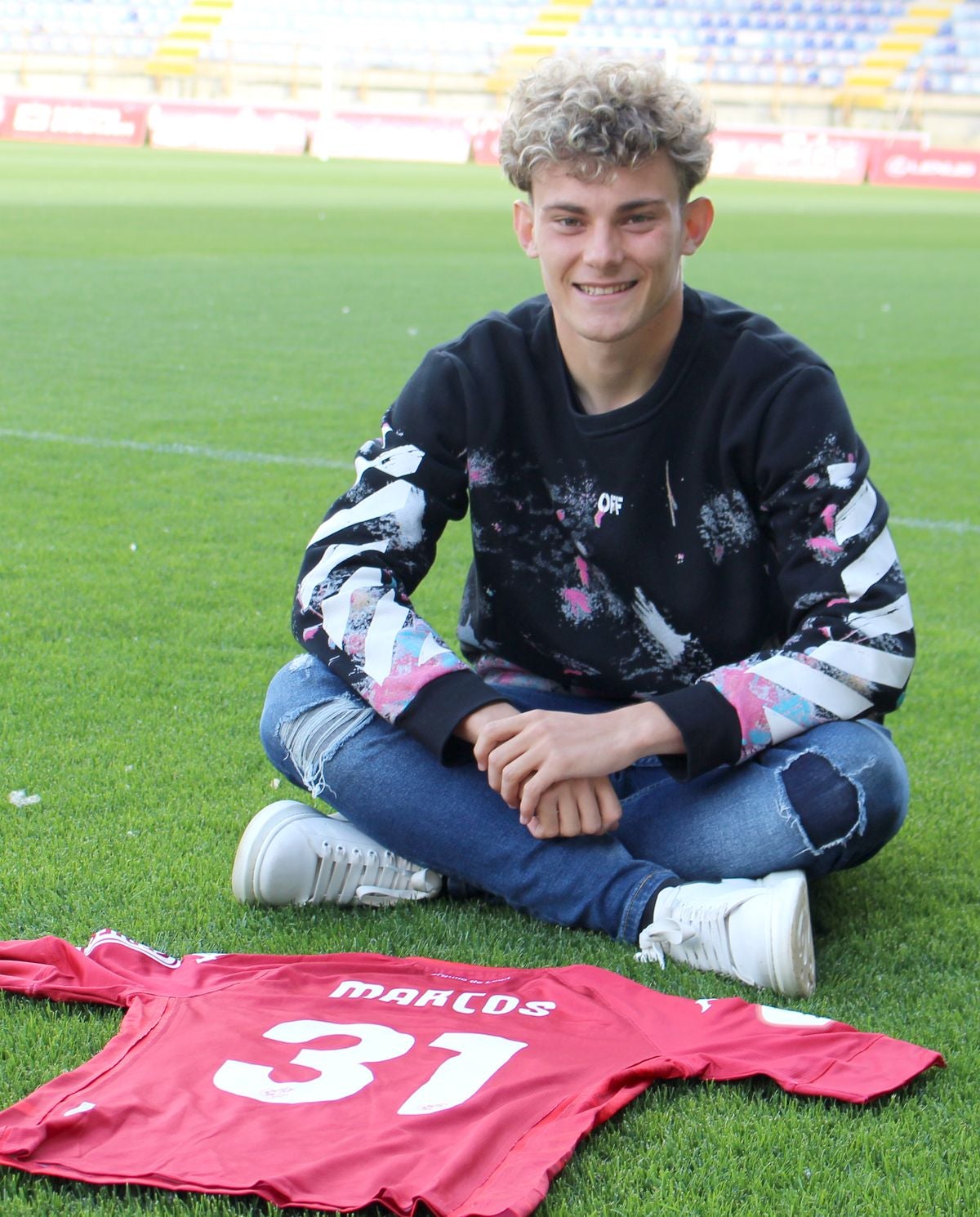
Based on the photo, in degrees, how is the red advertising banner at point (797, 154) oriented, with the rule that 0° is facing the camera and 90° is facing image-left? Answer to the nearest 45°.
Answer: approximately 0°

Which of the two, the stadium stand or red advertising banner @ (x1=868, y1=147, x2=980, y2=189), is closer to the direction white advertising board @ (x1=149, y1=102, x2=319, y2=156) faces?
the red advertising banner

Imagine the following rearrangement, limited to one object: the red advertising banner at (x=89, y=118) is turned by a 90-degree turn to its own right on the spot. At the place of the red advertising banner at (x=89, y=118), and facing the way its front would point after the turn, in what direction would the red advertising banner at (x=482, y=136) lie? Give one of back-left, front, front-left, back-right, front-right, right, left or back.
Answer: back

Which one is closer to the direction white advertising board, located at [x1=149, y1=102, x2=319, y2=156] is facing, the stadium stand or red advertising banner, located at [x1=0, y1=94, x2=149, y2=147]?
the red advertising banner

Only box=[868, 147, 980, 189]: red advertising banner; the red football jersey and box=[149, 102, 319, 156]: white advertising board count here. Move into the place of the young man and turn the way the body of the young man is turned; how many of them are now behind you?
2

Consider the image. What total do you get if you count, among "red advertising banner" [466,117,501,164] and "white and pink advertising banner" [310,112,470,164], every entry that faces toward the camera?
2

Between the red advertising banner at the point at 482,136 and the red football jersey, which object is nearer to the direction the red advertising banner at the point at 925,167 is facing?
the red football jersey

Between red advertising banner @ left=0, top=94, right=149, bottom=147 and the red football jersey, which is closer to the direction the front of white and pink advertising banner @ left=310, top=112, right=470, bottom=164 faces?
the red football jersey
